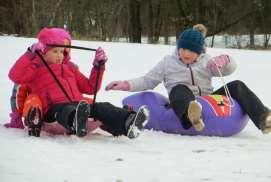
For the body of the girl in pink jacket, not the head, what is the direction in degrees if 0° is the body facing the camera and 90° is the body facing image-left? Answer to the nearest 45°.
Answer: approximately 315°

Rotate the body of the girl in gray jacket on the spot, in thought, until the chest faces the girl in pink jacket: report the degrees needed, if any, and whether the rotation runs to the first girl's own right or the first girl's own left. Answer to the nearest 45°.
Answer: approximately 45° to the first girl's own right

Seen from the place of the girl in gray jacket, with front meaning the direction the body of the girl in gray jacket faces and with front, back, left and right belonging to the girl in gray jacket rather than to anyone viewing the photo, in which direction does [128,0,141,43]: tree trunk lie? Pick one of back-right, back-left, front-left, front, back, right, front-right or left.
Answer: back

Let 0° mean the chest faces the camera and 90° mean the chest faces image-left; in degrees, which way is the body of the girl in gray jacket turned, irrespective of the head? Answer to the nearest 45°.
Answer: approximately 0°

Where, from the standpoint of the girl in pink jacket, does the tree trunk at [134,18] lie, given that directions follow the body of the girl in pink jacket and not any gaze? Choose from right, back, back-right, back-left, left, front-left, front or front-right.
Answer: back-left

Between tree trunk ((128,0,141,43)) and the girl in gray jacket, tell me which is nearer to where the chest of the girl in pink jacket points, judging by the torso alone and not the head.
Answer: the girl in gray jacket

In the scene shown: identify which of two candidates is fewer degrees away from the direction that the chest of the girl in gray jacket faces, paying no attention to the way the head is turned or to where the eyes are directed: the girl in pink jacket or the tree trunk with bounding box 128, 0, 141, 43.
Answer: the girl in pink jacket
